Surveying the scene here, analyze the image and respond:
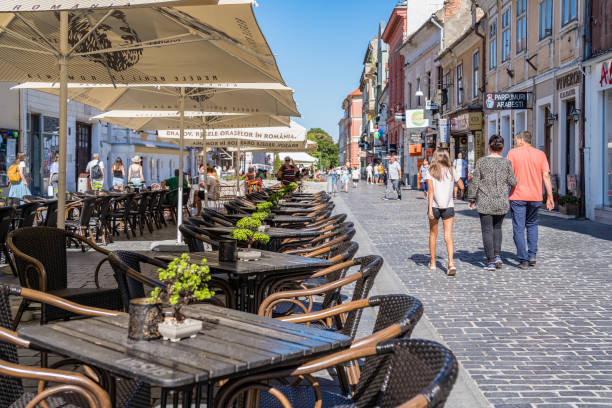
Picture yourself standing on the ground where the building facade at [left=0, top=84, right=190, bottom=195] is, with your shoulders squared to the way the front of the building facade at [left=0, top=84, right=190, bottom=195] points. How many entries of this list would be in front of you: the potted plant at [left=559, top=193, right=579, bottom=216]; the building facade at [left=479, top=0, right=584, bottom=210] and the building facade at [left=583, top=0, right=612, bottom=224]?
3

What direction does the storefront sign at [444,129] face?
toward the camera

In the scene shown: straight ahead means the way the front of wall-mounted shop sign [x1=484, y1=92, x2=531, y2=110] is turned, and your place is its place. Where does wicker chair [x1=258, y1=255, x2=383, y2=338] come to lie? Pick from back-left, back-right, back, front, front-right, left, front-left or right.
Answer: front

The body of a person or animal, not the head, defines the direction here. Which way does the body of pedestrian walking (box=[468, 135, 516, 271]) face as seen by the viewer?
away from the camera

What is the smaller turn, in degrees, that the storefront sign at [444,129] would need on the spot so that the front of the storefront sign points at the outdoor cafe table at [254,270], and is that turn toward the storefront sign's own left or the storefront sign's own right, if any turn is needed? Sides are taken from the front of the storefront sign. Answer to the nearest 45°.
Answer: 0° — it already faces it

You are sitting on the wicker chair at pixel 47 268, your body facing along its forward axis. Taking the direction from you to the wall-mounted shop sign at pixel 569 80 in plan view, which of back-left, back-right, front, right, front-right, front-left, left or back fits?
left

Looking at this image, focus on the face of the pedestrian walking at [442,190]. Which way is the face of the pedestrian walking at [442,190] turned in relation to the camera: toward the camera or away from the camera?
away from the camera

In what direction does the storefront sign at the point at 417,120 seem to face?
toward the camera

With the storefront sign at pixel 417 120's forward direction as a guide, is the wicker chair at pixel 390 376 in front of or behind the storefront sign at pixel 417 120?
in front

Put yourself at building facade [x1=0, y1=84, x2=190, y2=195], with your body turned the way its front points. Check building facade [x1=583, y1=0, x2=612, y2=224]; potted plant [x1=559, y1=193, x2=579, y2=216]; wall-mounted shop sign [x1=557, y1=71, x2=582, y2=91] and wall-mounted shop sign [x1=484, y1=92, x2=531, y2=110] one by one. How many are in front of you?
4

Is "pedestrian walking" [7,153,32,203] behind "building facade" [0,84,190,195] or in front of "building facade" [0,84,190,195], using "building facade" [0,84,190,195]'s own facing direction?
in front
